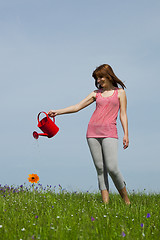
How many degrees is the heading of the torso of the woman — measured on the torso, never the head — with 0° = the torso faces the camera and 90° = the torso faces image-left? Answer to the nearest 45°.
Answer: approximately 0°

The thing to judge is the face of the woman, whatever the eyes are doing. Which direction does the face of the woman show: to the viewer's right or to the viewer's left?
to the viewer's left
